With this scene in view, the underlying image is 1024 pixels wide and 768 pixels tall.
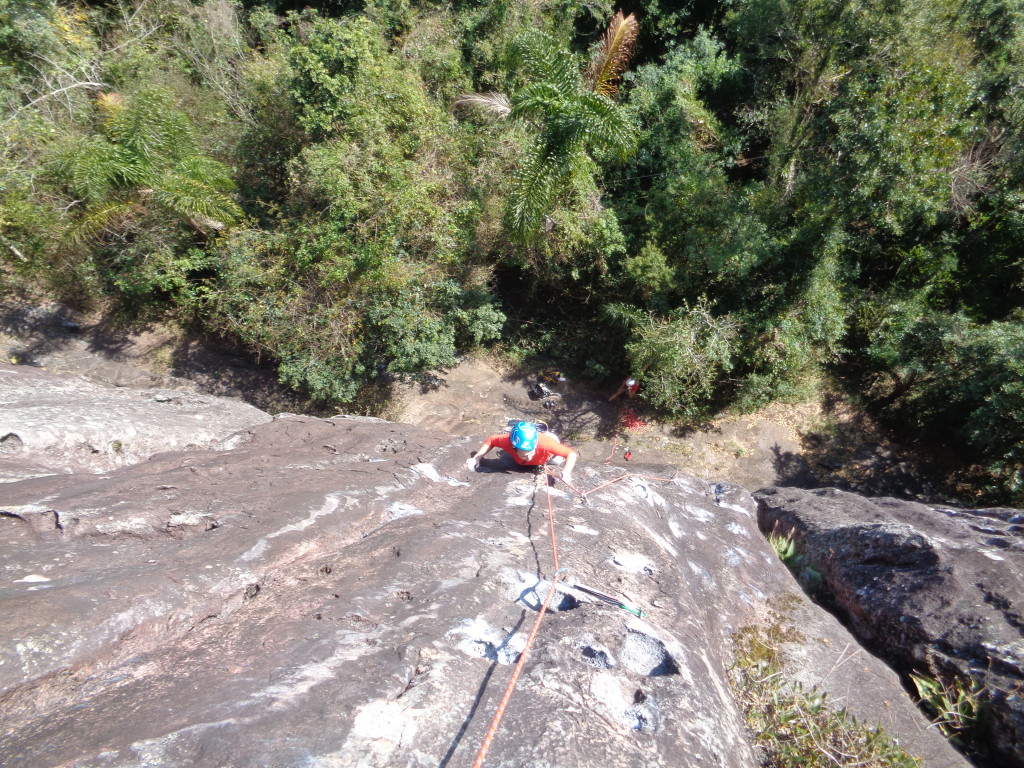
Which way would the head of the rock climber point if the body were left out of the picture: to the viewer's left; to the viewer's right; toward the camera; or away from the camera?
toward the camera

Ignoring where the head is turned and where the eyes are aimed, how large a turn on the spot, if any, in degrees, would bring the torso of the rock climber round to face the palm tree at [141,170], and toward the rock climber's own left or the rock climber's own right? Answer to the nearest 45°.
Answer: approximately 135° to the rock climber's own right

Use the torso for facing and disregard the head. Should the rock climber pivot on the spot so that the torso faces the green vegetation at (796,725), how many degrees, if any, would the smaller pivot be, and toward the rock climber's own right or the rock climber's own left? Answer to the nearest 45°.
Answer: approximately 45° to the rock climber's own left

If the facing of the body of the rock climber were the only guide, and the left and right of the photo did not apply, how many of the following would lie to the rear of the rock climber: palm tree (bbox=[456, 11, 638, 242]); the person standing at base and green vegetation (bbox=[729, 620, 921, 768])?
2

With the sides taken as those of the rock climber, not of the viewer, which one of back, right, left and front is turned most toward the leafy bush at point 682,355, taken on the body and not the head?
back

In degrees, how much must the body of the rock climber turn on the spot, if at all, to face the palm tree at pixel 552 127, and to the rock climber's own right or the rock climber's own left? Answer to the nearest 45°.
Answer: approximately 180°

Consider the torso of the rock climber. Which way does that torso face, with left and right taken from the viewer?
facing the viewer

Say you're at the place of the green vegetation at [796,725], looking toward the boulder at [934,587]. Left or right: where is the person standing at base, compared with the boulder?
left

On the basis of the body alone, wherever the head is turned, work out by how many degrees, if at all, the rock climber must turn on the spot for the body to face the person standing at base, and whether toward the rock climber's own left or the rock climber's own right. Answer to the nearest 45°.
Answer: approximately 180°

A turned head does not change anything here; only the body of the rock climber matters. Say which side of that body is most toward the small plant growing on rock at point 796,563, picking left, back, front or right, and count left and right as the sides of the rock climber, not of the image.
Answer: left

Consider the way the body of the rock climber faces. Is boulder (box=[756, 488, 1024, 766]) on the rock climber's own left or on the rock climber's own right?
on the rock climber's own left
